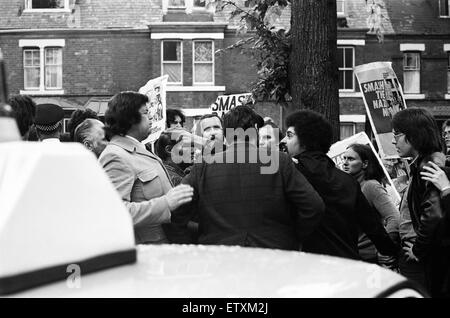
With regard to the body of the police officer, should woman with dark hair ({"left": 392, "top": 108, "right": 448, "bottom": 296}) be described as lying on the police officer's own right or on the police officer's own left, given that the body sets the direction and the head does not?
on the police officer's own right

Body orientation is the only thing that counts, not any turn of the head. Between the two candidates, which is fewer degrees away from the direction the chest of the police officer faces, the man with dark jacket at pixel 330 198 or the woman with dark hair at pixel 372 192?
the woman with dark hair

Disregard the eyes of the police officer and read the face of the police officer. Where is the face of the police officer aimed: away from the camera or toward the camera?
away from the camera

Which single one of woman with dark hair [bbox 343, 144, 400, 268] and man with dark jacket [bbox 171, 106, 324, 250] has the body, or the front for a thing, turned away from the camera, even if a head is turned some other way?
the man with dark jacket

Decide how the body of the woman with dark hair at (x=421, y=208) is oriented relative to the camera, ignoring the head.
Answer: to the viewer's left
